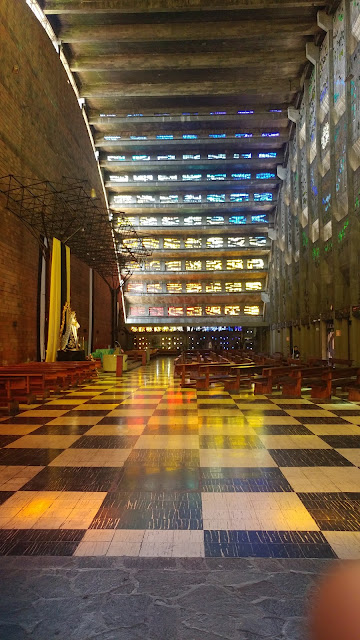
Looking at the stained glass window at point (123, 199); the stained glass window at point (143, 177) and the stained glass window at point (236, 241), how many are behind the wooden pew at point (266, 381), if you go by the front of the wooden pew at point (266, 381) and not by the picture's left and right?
0

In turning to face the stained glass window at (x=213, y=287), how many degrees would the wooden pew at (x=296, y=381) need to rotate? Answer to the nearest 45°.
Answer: approximately 45° to its right

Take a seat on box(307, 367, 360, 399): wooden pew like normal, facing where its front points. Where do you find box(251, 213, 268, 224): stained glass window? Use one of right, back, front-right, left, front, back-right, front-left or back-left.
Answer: front-right

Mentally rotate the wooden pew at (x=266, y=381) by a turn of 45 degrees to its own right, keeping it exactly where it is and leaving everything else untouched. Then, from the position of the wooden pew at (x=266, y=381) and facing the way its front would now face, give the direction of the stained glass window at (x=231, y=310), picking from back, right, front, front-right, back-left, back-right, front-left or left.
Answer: front

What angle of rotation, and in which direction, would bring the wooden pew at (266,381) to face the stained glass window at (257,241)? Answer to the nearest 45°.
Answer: approximately 45° to its right

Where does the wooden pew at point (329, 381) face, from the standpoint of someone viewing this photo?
facing away from the viewer and to the left of the viewer

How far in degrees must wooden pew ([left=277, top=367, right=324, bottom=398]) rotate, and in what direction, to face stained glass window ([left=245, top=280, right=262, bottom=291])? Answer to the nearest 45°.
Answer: approximately 45° to its right

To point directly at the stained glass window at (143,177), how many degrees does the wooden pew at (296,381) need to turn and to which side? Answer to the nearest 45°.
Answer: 0° — it already faces it

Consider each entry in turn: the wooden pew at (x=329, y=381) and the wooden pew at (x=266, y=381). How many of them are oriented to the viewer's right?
0

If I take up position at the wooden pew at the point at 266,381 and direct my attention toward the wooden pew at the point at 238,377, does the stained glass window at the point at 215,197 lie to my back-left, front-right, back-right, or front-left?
front-right

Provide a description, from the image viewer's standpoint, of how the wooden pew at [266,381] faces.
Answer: facing away from the viewer and to the left of the viewer

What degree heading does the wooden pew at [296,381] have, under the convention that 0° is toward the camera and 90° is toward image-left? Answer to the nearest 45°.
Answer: approximately 135°

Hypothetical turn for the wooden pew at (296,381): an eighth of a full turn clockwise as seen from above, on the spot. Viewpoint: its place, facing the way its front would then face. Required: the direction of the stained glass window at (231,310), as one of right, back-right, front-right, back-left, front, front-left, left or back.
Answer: front

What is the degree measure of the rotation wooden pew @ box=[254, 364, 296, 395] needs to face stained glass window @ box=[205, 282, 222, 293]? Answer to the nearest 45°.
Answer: approximately 45° to its right

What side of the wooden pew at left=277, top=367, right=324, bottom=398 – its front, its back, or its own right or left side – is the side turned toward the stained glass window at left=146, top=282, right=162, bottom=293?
front

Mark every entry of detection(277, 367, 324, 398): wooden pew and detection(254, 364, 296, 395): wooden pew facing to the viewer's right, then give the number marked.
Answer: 0

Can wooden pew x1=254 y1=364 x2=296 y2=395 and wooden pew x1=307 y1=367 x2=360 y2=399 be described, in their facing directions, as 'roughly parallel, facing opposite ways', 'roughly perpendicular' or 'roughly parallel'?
roughly parallel

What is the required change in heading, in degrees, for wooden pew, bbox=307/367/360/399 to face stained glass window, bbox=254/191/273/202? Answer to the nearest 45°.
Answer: approximately 45° to its right
